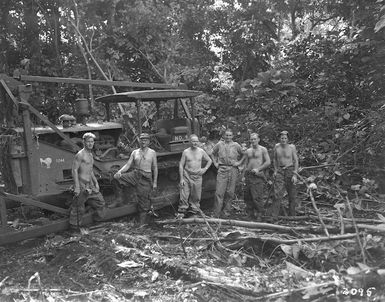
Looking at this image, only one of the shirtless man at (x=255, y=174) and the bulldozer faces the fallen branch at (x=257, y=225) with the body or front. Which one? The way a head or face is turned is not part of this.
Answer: the shirtless man

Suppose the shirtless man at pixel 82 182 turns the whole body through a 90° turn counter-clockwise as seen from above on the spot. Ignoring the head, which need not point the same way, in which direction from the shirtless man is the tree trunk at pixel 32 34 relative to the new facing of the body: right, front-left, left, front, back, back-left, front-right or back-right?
front-left

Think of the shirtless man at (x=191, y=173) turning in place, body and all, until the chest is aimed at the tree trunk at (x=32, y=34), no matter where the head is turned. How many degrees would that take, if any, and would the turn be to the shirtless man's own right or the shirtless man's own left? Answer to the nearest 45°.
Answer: approximately 135° to the shirtless man's own right

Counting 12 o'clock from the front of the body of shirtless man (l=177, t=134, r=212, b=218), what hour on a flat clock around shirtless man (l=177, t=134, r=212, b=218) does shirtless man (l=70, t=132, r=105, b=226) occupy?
shirtless man (l=70, t=132, r=105, b=226) is roughly at 2 o'clock from shirtless man (l=177, t=134, r=212, b=218).

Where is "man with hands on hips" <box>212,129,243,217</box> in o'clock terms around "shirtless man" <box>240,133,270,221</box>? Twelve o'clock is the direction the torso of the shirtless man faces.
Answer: The man with hands on hips is roughly at 4 o'clock from the shirtless man.

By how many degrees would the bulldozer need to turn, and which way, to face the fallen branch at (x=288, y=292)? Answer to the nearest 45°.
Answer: approximately 90° to its left

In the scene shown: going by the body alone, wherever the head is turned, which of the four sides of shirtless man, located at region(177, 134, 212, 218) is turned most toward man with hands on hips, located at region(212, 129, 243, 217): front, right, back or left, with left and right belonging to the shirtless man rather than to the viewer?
left
